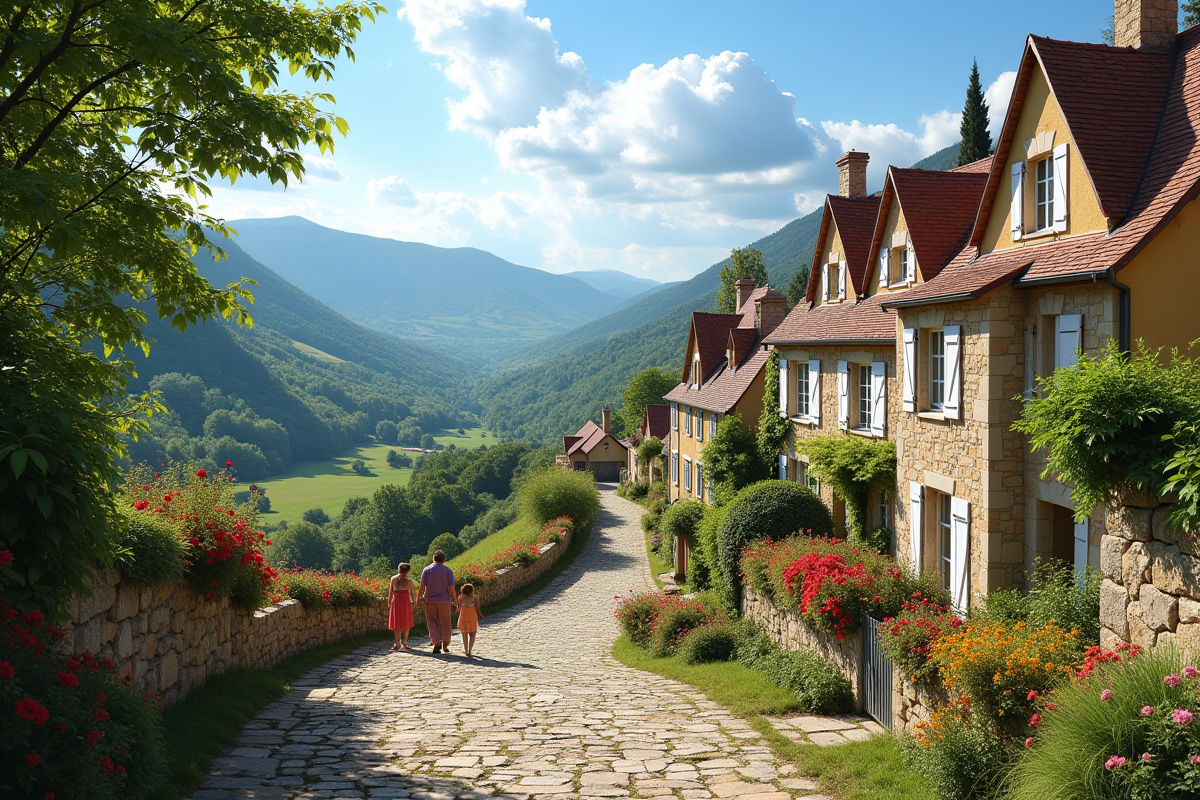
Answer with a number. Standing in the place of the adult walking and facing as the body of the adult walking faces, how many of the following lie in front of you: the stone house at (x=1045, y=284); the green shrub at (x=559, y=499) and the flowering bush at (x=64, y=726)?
1

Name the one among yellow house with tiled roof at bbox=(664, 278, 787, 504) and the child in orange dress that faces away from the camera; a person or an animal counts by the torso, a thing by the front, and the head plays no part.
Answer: the child in orange dress

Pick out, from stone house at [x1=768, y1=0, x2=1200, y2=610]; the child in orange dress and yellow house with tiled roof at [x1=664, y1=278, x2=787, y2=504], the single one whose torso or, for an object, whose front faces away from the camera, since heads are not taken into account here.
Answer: the child in orange dress

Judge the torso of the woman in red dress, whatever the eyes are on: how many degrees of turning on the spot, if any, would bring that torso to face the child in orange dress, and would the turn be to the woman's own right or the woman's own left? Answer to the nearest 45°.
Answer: approximately 90° to the woman's own right

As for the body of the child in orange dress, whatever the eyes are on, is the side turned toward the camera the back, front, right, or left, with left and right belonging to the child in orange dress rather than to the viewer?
back

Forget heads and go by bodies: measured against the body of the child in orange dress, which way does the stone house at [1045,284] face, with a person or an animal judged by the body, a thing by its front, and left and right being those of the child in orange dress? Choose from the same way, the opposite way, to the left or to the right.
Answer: to the left

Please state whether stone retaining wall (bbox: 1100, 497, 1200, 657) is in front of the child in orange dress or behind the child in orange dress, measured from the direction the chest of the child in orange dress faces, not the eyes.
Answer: behind

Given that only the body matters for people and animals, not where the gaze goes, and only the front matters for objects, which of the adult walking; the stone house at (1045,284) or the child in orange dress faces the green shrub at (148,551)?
the stone house

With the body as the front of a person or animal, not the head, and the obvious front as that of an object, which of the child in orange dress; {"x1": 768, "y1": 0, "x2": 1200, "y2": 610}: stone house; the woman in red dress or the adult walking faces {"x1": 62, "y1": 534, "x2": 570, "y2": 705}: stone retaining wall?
the stone house

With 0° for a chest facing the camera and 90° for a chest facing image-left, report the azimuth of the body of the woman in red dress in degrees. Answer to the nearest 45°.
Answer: approximately 180°
